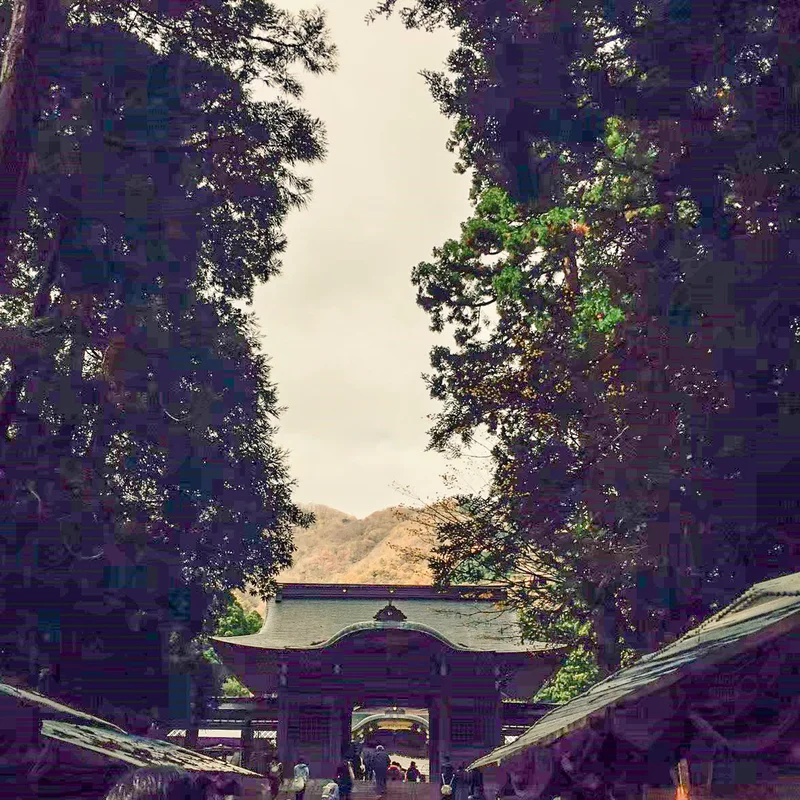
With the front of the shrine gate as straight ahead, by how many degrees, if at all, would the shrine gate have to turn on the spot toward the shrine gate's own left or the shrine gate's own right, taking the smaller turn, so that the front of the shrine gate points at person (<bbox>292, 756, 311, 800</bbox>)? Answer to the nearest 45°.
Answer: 0° — it already faces them

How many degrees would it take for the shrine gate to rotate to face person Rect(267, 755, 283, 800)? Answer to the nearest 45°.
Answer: approximately 45° to its right

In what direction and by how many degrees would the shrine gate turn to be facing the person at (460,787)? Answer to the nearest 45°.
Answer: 0° — it already faces them

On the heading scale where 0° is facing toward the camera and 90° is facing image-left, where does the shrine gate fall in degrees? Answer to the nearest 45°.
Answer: approximately 0°

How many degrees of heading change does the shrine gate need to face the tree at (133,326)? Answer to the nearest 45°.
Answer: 0° — it already faces it
